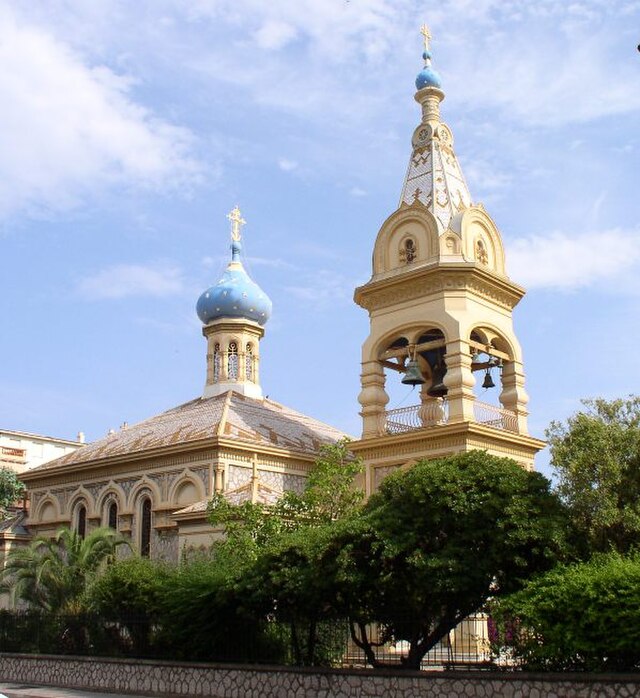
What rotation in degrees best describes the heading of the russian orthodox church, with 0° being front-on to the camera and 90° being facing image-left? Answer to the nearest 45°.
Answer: approximately 315°

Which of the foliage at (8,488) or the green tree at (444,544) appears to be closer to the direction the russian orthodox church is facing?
the green tree

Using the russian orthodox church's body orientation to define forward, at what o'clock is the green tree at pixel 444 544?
The green tree is roughly at 1 o'clock from the russian orthodox church.

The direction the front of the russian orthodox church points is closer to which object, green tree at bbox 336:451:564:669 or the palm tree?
the green tree

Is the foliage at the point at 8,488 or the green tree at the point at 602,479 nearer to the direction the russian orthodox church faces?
the green tree

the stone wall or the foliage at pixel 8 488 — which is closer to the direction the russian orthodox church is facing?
the stone wall

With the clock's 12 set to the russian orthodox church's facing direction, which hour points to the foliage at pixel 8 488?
The foliage is roughly at 6 o'clock from the russian orthodox church.
